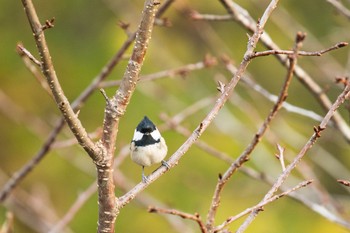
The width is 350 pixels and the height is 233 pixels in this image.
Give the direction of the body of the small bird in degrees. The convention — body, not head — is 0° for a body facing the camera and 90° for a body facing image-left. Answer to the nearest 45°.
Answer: approximately 0°
